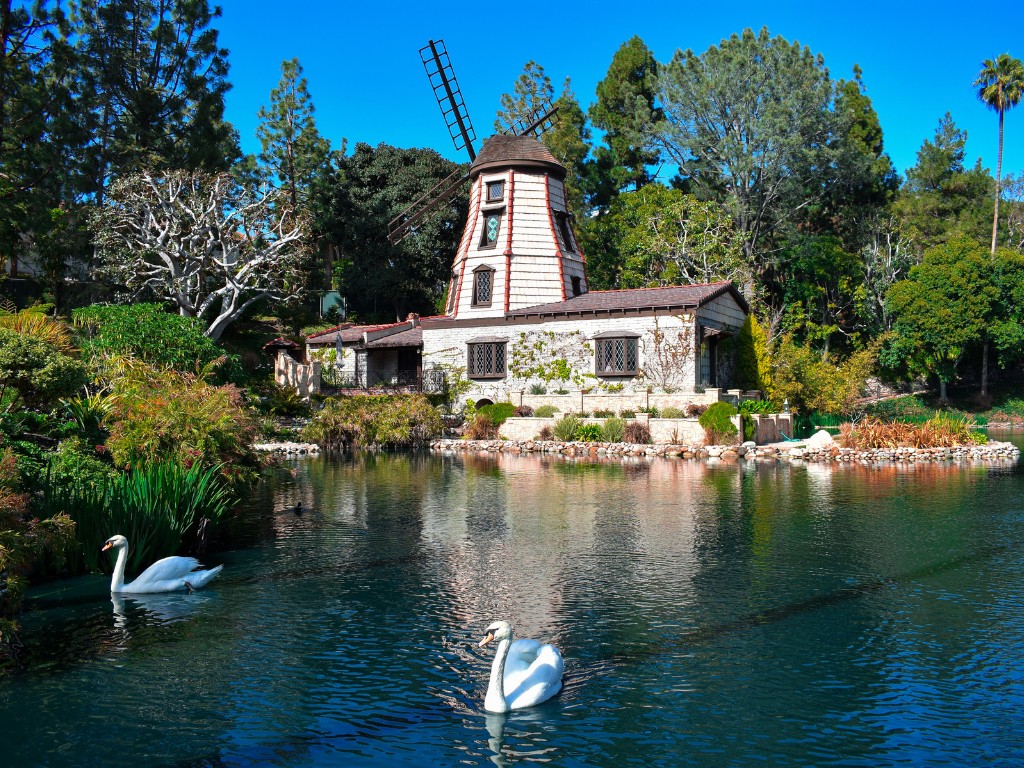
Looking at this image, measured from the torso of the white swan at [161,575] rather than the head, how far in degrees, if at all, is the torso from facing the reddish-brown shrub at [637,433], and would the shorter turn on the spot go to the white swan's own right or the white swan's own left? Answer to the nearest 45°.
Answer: approximately 135° to the white swan's own right

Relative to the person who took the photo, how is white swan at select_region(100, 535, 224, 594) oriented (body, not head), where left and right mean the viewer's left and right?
facing to the left of the viewer

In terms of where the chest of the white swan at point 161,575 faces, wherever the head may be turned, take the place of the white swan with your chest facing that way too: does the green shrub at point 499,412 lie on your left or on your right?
on your right

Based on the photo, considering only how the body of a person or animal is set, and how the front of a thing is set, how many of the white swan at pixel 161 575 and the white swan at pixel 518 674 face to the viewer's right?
0

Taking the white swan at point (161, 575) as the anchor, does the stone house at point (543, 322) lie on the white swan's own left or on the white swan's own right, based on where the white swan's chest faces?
on the white swan's own right

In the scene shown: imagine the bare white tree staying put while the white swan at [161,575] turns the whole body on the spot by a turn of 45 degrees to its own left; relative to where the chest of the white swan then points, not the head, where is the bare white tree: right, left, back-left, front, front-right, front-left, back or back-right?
back-right

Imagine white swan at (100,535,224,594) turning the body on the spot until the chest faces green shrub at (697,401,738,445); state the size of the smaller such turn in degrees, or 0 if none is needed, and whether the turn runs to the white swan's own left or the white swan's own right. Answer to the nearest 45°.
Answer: approximately 135° to the white swan's own right

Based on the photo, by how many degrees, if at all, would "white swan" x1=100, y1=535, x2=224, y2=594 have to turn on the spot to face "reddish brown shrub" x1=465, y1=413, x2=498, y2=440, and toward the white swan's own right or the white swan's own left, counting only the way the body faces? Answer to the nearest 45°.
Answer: approximately 135° to the white swan's own right
